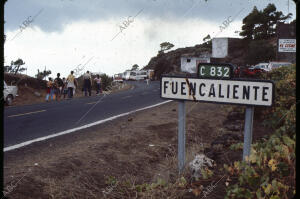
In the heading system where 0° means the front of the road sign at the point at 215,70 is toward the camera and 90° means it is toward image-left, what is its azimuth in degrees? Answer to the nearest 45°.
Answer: approximately 0°
